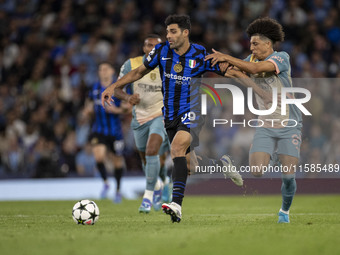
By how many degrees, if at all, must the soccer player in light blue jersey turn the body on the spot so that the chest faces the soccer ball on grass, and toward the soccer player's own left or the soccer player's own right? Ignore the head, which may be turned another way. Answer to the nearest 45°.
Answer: approximately 45° to the soccer player's own right

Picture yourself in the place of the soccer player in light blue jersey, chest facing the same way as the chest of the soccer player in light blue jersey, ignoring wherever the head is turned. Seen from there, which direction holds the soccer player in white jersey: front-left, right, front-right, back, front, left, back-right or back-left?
right

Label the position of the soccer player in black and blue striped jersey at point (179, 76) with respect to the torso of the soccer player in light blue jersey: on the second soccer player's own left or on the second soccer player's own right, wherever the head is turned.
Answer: on the second soccer player's own right

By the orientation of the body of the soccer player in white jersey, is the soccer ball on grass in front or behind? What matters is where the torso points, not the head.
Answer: in front

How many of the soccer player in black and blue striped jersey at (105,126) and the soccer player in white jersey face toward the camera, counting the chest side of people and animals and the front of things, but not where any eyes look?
2

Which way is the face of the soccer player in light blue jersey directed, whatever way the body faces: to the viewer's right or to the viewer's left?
to the viewer's left

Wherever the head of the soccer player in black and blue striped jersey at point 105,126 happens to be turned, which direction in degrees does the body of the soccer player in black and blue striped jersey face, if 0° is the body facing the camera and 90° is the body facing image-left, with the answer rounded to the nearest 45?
approximately 0°

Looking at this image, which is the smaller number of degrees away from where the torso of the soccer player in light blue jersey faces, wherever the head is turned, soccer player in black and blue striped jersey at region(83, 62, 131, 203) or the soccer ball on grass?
the soccer ball on grass

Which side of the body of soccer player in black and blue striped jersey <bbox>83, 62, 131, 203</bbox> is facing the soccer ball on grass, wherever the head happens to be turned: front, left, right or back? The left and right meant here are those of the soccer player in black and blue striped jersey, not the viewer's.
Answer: front
